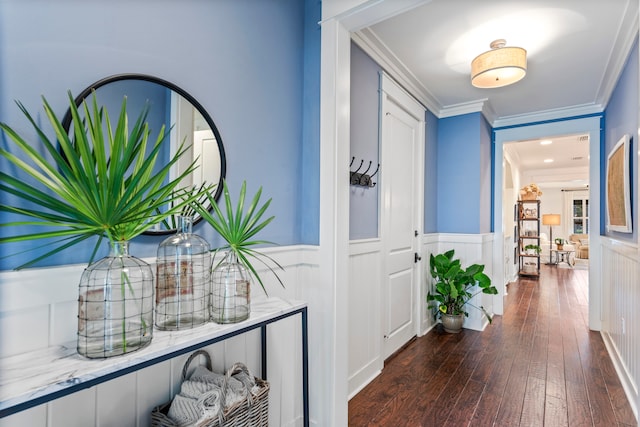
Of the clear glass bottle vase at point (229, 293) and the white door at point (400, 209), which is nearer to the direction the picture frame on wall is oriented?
the white door

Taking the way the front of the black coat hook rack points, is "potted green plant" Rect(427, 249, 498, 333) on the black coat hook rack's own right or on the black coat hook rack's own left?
on the black coat hook rack's own left

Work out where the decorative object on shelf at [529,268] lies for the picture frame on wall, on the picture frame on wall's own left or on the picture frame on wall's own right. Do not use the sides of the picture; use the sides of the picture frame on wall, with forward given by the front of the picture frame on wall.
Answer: on the picture frame on wall's own right

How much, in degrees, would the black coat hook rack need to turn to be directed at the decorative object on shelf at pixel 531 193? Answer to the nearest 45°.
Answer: approximately 90° to its left

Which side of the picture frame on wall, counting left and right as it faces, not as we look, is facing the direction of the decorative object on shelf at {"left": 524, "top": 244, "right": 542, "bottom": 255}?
right

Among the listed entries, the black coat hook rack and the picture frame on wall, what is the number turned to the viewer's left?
1

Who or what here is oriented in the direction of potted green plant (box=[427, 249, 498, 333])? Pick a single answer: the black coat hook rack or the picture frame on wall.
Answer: the picture frame on wall

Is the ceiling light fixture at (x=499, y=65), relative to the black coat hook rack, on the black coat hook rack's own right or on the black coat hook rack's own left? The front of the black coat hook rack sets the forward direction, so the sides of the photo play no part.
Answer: on the black coat hook rack's own left

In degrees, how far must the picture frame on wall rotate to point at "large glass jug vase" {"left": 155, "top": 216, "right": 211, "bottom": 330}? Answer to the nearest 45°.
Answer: approximately 90° to its left

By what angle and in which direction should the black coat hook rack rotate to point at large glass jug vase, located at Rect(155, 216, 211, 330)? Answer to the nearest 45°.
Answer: approximately 90° to its right

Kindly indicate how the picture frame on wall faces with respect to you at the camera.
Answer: facing to the left of the viewer

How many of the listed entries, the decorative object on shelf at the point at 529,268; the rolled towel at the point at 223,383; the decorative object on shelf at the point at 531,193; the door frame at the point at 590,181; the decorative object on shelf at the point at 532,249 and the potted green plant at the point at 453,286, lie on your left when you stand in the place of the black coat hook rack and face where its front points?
5

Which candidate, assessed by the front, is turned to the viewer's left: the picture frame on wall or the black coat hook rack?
the picture frame on wall

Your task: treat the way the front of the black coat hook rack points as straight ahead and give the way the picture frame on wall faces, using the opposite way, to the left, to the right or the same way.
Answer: the opposite way

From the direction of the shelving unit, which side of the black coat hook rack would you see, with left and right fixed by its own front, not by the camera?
left

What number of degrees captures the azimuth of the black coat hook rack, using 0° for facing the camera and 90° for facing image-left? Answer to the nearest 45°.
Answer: approximately 315°
